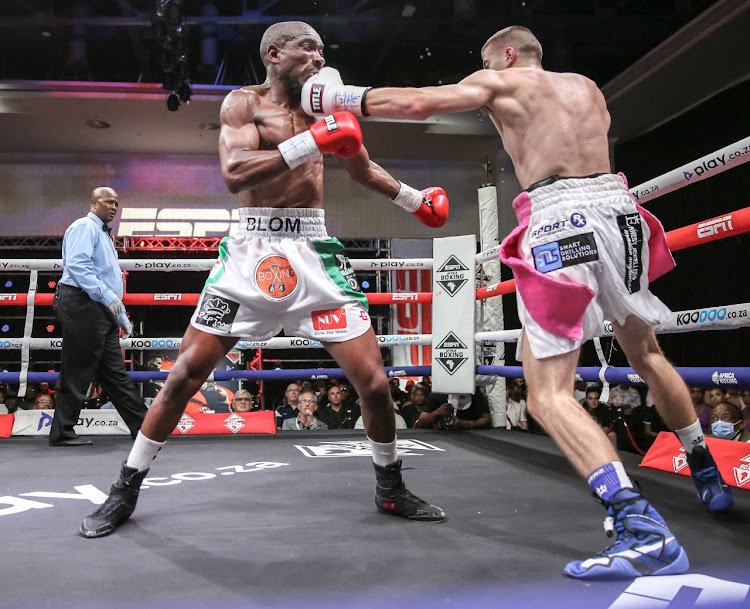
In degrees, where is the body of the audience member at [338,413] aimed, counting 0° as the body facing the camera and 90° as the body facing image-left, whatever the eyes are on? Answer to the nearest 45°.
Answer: approximately 0°

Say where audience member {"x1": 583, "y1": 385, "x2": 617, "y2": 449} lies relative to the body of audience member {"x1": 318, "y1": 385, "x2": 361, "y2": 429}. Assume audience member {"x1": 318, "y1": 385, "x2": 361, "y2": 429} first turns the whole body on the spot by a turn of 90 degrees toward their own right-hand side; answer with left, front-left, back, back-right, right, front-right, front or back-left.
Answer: back

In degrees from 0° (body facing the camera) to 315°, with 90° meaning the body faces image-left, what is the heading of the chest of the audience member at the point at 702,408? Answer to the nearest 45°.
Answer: approximately 45°

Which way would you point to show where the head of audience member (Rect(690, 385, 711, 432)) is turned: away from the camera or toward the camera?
toward the camera

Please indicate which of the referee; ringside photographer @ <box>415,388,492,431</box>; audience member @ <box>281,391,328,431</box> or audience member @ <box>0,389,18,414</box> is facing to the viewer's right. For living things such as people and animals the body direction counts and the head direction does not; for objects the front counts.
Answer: the referee

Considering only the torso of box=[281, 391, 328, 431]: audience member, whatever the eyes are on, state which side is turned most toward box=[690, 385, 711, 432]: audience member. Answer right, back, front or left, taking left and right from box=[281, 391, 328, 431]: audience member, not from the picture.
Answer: left

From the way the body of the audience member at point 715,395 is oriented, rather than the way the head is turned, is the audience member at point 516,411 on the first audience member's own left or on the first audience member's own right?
on the first audience member's own right

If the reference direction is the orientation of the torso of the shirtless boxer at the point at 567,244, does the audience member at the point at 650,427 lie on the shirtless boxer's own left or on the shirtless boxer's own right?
on the shirtless boxer's own right

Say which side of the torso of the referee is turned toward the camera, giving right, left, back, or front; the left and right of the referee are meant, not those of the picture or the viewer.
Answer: right

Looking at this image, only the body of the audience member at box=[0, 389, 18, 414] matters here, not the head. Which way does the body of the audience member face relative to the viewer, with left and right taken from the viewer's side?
facing the viewer

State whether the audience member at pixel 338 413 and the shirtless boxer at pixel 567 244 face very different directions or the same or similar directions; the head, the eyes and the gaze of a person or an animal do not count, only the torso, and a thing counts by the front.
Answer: very different directions

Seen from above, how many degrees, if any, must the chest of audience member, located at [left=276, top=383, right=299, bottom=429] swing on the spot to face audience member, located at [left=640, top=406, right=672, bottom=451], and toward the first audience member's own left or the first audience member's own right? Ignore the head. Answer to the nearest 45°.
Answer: approximately 45° to the first audience member's own left

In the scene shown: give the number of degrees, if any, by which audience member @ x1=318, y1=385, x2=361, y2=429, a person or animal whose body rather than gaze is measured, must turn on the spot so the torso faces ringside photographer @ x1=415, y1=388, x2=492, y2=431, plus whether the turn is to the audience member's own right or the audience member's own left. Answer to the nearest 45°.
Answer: approximately 45° to the audience member's own left

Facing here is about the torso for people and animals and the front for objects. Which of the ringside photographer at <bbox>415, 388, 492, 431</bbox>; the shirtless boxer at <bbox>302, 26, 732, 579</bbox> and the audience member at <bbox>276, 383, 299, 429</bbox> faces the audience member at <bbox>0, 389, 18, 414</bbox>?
the shirtless boxer

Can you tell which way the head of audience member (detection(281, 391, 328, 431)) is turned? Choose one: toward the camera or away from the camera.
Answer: toward the camera

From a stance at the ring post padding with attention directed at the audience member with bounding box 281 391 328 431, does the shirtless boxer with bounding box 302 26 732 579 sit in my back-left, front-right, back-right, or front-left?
back-left

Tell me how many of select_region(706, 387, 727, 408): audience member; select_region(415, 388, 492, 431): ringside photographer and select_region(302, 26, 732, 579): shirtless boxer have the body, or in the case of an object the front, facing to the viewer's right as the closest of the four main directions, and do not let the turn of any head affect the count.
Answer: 0

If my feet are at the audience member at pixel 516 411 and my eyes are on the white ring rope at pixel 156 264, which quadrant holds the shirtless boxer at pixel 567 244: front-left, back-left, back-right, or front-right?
front-left

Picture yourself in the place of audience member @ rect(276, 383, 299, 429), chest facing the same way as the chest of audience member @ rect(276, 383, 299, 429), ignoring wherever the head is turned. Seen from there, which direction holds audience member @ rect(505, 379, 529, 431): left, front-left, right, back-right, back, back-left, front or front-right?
left
